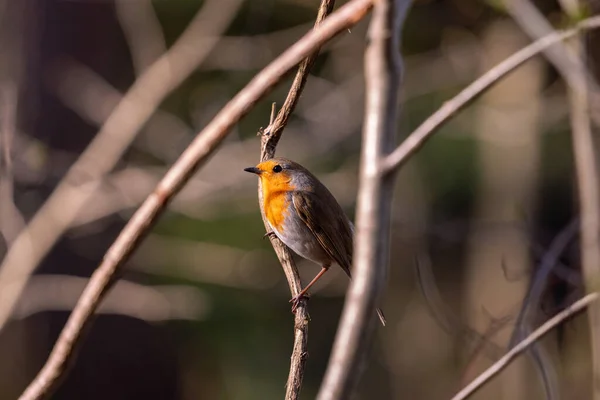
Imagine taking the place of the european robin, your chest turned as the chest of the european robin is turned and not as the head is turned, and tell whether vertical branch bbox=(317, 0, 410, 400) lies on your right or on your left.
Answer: on your left

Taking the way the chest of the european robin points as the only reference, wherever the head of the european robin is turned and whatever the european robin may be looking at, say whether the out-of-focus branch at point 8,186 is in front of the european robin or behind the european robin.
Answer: in front

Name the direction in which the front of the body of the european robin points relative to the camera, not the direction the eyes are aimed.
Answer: to the viewer's left
